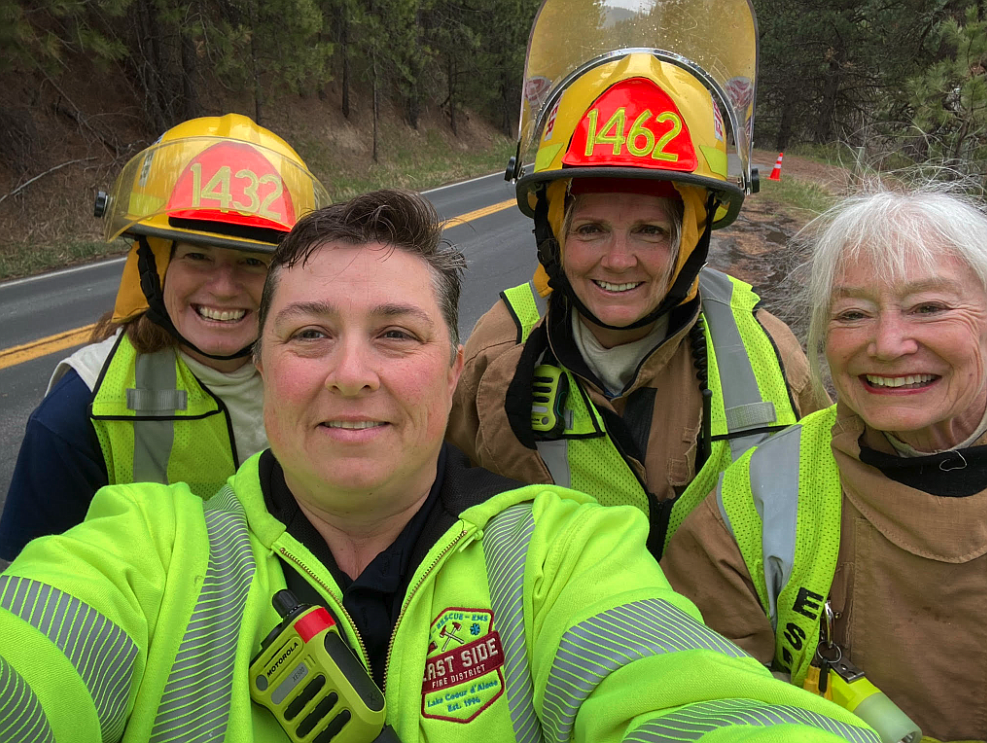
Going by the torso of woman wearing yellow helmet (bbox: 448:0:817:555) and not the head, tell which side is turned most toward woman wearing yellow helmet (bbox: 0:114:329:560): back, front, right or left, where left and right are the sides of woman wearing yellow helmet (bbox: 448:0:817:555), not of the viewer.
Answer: right

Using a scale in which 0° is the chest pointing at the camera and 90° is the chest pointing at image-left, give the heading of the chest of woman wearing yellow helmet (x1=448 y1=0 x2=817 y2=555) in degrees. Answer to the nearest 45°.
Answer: approximately 0°

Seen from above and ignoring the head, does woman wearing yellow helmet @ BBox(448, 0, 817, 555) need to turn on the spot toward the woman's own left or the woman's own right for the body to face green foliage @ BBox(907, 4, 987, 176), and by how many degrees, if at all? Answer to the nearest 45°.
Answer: approximately 135° to the woman's own left

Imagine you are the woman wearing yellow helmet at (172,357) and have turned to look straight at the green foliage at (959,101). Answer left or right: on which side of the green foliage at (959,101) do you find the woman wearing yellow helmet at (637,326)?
right

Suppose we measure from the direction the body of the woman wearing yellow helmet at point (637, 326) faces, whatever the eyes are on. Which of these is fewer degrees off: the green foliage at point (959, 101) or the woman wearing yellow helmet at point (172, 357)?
the woman wearing yellow helmet
